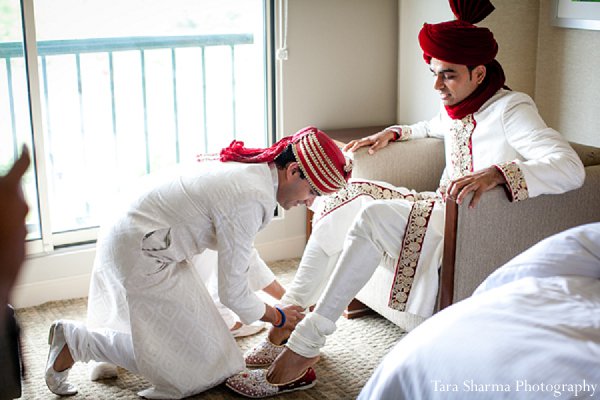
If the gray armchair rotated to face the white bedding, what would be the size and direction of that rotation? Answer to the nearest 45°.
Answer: approximately 45° to its left

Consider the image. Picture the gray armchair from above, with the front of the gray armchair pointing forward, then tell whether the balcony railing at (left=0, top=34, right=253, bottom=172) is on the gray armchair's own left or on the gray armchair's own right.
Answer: on the gray armchair's own right

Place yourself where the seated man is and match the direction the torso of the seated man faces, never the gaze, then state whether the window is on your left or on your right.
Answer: on your right

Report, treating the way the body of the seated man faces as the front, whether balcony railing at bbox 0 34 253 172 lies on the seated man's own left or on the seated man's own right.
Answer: on the seated man's own right

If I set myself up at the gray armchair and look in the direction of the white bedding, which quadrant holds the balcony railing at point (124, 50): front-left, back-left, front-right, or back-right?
back-right

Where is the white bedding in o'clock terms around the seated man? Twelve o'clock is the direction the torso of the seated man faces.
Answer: The white bedding is roughly at 10 o'clock from the seated man.

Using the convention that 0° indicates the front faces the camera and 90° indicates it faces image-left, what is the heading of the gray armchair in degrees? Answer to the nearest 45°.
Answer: approximately 45°

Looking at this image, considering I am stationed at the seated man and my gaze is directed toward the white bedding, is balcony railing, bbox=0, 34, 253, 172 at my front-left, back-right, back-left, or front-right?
back-right
